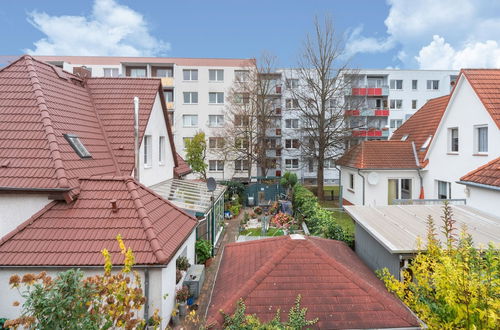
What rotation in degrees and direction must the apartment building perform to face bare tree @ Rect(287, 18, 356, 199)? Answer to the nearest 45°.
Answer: approximately 45° to its left

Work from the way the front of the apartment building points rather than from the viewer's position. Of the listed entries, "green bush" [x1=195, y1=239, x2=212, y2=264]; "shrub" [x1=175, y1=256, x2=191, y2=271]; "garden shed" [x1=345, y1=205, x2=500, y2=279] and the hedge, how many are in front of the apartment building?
4

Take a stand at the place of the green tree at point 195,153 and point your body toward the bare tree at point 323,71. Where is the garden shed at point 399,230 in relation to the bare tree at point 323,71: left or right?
right

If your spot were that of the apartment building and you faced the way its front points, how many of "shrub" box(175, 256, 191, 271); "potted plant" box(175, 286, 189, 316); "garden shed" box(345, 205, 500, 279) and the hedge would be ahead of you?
4

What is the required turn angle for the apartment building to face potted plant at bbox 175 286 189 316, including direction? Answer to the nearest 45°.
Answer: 0° — it already faces it

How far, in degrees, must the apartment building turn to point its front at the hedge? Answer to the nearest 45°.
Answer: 0° — it already faces it

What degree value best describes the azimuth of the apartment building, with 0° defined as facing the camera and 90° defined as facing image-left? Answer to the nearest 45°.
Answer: approximately 0°
